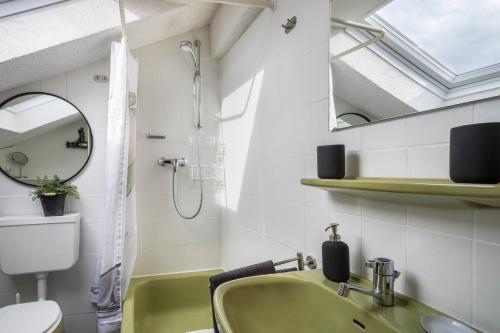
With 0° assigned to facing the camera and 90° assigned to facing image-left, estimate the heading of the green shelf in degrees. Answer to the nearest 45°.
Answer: approximately 45°

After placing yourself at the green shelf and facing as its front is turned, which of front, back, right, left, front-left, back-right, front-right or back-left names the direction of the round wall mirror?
front-right
